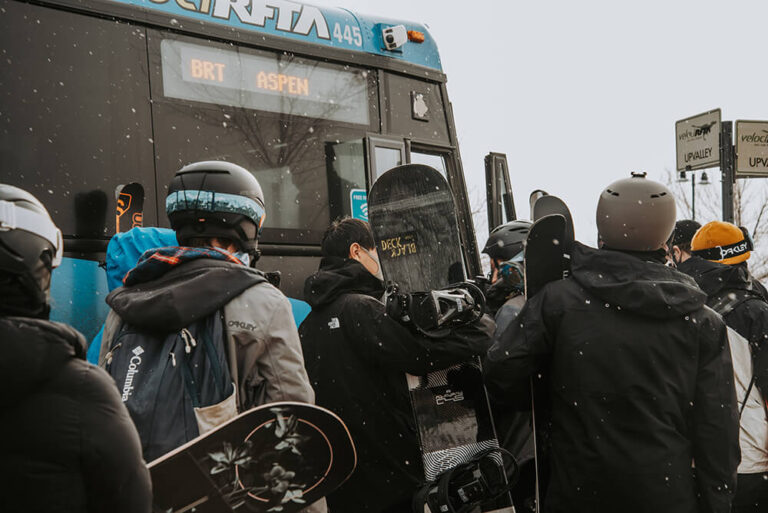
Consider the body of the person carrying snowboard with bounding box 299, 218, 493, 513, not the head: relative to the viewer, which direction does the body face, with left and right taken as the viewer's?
facing away from the viewer and to the right of the viewer

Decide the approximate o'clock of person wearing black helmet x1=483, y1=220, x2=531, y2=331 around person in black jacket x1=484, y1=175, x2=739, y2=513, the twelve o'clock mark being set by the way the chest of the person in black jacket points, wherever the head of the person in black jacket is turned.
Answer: The person wearing black helmet is roughly at 11 o'clock from the person in black jacket.

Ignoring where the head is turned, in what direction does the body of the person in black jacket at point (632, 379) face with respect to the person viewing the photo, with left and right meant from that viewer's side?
facing away from the viewer

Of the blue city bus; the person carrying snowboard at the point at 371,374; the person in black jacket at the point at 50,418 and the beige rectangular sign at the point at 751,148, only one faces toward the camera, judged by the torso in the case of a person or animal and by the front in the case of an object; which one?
the beige rectangular sign

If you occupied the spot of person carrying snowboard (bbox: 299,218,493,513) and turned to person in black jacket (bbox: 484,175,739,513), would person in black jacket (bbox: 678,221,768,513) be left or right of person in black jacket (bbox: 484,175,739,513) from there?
left

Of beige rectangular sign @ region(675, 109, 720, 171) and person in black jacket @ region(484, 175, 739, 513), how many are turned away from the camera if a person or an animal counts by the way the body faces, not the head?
1

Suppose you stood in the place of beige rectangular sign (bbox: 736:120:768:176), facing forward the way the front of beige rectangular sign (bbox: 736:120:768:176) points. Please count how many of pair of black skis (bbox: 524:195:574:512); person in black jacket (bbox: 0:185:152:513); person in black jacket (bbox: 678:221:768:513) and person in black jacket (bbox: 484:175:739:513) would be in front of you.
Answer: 4

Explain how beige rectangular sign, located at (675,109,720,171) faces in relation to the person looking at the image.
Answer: facing the viewer and to the left of the viewer

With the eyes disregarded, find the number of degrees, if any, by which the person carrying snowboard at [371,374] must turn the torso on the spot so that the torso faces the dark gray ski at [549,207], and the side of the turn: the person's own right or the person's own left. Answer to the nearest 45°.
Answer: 0° — they already face it

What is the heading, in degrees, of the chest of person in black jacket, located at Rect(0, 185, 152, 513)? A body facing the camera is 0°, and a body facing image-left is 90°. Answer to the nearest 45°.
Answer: approximately 225°

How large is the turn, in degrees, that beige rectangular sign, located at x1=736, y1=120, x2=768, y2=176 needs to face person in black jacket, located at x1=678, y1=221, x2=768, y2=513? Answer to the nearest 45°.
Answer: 0° — it already faces them

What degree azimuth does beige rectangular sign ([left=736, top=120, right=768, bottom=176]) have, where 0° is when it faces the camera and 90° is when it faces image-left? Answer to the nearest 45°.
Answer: approximately 0°

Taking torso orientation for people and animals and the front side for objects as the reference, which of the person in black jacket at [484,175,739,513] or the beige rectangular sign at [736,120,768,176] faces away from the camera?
the person in black jacket
